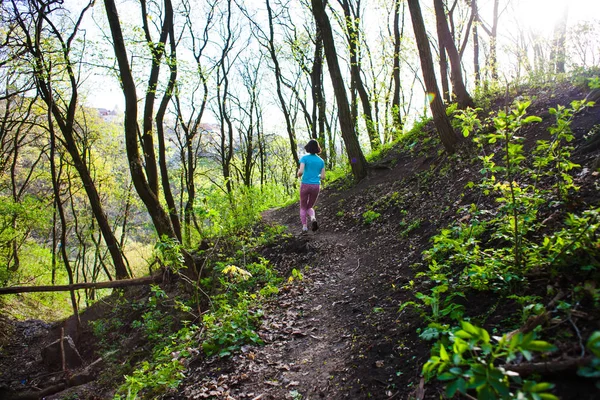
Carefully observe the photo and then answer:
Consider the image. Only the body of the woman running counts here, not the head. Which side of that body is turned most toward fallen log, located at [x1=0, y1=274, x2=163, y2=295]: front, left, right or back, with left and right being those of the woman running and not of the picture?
left

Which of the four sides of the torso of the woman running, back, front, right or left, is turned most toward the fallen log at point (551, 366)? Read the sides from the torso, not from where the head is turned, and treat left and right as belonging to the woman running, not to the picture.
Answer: back

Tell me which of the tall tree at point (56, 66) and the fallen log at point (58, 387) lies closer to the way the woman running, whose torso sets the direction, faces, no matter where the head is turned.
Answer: the tall tree

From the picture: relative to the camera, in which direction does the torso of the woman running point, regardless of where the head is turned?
away from the camera

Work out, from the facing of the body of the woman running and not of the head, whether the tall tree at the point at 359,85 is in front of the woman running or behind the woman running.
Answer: in front

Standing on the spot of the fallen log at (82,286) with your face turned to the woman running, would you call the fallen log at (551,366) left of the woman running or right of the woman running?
right
